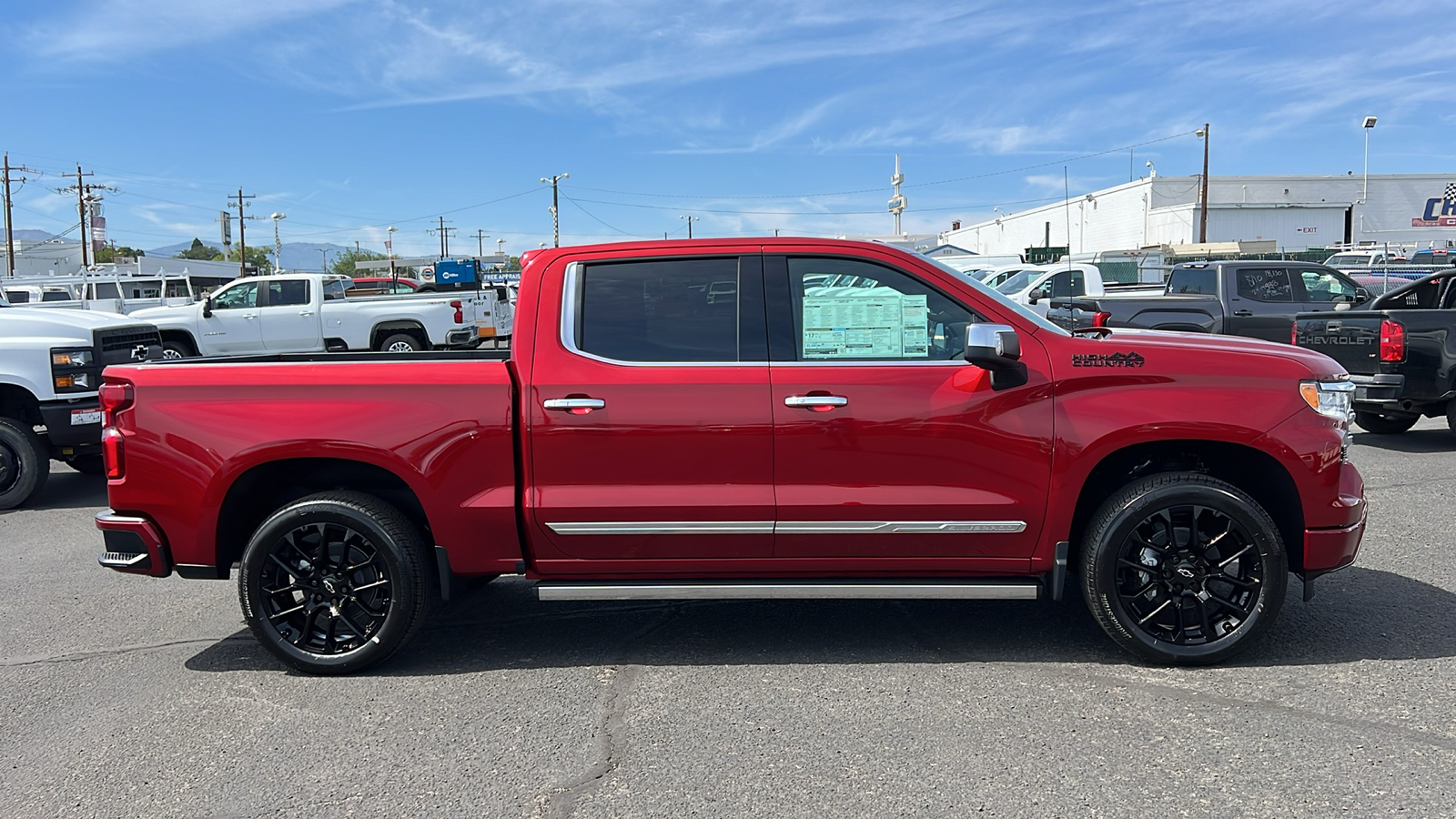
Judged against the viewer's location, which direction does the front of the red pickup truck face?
facing to the right of the viewer

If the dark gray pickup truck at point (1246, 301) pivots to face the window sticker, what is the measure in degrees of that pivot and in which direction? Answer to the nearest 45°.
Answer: approximately 135° to its right

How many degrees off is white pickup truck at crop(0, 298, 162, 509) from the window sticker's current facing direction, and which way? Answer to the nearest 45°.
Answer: approximately 135° to its right

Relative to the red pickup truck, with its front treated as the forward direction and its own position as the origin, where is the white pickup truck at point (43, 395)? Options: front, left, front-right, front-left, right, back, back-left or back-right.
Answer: back-left

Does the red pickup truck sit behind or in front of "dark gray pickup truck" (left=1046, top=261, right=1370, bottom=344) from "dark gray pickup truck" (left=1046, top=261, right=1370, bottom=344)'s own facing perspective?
behind

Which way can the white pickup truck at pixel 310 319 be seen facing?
to the viewer's left

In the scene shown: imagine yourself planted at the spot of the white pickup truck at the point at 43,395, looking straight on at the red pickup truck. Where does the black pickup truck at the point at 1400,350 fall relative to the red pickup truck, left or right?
left

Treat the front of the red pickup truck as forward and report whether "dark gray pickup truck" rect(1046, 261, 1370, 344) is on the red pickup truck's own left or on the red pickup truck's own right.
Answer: on the red pickup truck's own left
